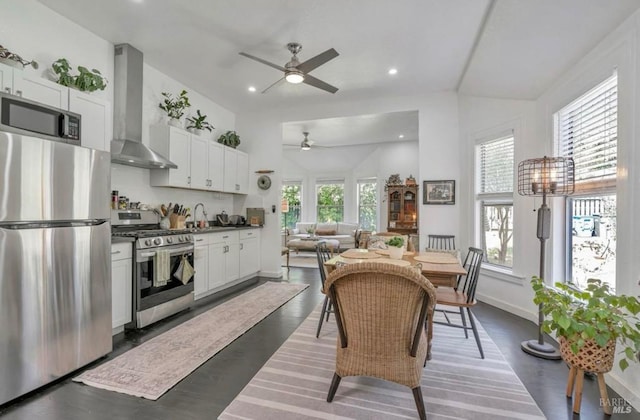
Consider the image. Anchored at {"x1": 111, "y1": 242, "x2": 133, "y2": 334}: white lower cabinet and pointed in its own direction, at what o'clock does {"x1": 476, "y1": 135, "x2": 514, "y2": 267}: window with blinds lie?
The window with blinds is roughly at 11 o'clock from the white lower cabinet.

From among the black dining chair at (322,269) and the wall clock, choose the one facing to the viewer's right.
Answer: the black dining chair

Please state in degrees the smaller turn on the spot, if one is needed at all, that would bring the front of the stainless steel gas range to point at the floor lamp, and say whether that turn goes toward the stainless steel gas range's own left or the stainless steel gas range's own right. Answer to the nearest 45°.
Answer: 0° — it already faces it

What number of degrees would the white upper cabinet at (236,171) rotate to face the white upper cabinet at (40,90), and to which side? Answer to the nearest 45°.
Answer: approximately 90° to its right

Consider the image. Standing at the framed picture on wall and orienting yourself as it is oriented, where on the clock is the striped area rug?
The striped area rug is roughly at 12 o'clock from the framed picture on wall.

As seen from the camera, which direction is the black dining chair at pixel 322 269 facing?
to the viewer's right

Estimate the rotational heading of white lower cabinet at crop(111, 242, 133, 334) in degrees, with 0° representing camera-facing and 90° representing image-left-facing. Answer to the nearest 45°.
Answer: approximately 315°

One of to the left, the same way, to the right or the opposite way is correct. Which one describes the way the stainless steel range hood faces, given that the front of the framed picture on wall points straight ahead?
to the left

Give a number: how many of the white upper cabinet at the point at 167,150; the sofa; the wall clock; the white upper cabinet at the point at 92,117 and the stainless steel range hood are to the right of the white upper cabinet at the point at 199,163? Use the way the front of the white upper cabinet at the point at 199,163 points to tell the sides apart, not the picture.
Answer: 3

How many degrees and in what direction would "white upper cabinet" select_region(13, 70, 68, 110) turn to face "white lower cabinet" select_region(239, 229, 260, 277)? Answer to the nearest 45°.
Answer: approximately 90° to its left
